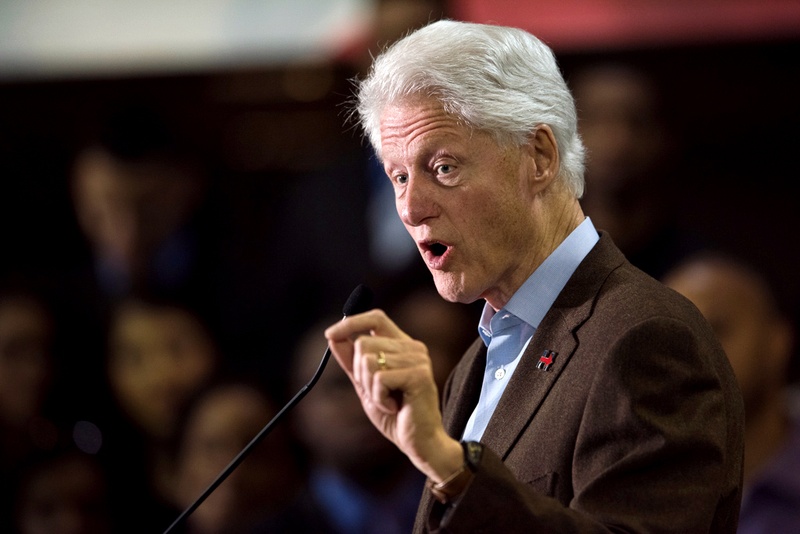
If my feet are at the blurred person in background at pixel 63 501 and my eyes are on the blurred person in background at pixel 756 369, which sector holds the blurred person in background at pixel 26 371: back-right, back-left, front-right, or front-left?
back-left

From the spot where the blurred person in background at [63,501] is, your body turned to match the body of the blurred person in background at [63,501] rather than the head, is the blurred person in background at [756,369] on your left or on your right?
on your left

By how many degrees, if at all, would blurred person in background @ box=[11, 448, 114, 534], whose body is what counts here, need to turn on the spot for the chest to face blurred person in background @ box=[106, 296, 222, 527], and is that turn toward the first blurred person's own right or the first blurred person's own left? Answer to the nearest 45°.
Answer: approximately 135° to the first blurred person's own left

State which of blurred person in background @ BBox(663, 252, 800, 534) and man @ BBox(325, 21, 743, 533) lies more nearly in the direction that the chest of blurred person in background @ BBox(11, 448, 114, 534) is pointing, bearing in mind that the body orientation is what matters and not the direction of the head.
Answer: the man

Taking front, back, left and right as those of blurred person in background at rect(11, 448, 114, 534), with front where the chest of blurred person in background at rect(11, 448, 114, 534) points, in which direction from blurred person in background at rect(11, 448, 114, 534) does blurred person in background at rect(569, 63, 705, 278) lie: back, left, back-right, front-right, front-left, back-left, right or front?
left

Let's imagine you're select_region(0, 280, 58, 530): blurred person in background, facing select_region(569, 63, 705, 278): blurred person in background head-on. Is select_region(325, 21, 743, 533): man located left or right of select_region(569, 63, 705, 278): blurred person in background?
right

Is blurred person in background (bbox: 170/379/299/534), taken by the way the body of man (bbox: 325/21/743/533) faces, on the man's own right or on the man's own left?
on the man's own right

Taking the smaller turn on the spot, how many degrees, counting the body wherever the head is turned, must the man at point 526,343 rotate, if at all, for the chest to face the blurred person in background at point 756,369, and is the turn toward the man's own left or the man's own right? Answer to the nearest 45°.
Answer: approximately 180°

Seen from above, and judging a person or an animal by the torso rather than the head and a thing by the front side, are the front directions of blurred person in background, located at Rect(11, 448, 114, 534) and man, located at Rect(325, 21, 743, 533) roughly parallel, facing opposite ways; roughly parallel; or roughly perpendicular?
roughly perpendicular

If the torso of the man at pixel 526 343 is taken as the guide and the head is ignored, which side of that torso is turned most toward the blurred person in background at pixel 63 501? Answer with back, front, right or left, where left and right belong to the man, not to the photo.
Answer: right

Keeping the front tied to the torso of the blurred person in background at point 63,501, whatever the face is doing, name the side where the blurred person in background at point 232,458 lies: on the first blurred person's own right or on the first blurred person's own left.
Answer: on the first blurred person's own left

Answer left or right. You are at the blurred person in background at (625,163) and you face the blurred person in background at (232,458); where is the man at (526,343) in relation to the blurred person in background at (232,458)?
left
